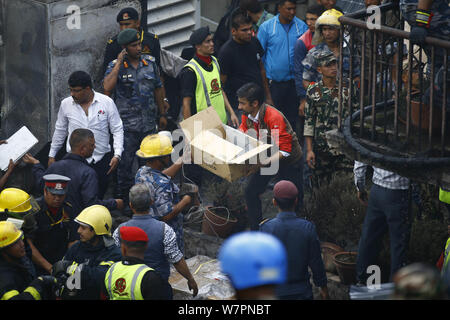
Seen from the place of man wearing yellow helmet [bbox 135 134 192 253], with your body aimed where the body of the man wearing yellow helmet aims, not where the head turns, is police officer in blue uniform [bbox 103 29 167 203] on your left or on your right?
on your left

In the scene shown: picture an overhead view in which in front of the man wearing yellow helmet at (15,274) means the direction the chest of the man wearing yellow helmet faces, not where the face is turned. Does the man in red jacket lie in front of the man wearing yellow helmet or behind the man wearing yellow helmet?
in front

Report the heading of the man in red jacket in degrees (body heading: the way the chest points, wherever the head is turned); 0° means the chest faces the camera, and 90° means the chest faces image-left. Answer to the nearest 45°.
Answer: approximately 45°

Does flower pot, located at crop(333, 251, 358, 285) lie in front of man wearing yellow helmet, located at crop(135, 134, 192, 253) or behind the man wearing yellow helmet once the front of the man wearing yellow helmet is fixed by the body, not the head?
in front

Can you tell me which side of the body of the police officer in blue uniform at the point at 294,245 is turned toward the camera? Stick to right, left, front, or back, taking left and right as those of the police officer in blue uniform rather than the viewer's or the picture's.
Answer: back

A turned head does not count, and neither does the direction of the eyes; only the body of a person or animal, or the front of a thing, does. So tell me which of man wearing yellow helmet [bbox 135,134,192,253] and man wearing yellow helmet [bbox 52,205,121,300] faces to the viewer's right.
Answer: man wearing yellow helmet [bbox 135,134,192,253]

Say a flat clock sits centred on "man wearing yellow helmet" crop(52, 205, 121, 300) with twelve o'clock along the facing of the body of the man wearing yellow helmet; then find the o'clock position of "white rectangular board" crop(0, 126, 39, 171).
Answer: The white rectangular board is roughly at 4 o'clock from the man wearing yellow helmet.

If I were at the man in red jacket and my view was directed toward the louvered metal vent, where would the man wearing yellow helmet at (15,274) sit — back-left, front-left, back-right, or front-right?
back-left

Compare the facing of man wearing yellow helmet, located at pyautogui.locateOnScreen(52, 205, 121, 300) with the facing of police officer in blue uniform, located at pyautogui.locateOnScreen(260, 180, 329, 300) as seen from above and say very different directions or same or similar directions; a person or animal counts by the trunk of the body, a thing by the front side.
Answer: very different directions

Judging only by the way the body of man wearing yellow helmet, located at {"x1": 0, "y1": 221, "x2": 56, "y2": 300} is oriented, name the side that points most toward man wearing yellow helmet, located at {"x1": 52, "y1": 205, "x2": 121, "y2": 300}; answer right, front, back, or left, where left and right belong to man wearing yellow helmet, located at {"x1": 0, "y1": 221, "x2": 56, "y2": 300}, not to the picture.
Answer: front

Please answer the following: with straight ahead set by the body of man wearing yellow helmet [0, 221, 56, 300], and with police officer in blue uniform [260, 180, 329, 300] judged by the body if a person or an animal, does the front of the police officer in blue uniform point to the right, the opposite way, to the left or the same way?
to the left

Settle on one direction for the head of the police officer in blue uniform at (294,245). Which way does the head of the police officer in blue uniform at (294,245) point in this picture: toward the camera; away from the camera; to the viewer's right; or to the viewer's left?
away from the camera

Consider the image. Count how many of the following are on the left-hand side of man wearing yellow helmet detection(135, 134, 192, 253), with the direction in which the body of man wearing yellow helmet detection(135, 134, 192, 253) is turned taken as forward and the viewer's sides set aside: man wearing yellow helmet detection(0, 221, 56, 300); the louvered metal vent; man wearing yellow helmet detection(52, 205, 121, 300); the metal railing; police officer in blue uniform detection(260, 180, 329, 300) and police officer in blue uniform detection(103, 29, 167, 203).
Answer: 2

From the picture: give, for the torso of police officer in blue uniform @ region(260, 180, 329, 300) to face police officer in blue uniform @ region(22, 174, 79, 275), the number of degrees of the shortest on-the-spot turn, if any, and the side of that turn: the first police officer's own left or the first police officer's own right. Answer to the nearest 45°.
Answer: approximately 90° to the first police officer's own left

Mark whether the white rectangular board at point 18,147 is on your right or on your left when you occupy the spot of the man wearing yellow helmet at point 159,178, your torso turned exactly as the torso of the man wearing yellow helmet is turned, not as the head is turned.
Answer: on your left

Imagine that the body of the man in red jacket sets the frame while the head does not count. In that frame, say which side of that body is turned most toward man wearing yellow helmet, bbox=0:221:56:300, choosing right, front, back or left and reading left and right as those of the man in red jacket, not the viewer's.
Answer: front

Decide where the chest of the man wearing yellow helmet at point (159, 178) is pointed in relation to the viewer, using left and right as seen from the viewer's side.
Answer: facing to the right of the viewer

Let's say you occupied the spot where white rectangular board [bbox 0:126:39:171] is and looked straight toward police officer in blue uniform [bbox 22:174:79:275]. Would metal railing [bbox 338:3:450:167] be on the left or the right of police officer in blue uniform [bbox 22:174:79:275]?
left

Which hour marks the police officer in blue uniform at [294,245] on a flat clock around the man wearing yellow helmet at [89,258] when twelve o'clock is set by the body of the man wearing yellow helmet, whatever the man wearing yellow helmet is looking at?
The police officer in blue uniform is roughly at 8 o'clock from the man wearing yellow helmet.

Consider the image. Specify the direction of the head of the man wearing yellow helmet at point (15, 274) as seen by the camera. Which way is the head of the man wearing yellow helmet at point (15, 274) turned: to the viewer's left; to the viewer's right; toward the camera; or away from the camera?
to the viewer's right

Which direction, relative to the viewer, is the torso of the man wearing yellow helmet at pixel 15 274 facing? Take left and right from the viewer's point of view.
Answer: facing to the right of the viewer

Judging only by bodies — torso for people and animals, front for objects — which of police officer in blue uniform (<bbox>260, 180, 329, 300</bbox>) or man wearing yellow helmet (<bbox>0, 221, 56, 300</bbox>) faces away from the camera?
the police officer in blue uniform
